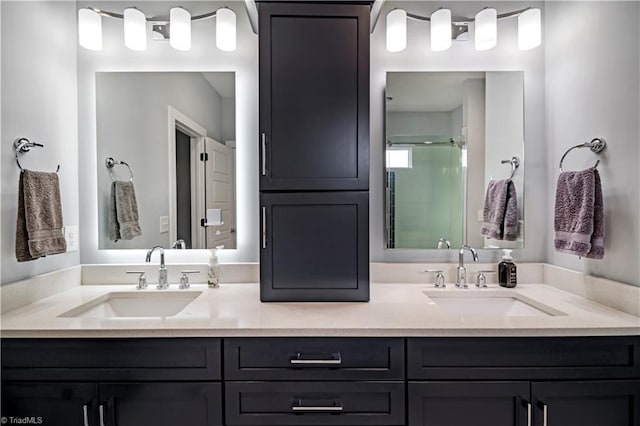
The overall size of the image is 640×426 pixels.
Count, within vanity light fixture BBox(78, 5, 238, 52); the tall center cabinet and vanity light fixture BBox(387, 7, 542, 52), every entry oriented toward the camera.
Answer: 3

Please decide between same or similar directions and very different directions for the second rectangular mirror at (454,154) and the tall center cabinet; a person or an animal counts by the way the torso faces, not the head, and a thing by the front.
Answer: same or similar directions

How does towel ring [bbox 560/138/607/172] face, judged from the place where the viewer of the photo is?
facing the viewer and to the left of the viewer

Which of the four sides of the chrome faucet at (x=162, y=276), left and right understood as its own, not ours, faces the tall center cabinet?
left

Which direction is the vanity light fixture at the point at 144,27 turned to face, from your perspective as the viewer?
facing the viewer

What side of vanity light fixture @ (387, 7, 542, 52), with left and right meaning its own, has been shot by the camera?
front

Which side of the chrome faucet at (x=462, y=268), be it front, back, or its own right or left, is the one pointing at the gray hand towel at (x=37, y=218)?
right

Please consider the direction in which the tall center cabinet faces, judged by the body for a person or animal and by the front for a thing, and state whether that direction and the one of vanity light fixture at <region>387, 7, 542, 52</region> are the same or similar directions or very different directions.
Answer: same or similar directions

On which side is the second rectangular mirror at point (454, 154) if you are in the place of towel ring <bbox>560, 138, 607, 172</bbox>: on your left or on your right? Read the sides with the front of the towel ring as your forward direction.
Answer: on your right

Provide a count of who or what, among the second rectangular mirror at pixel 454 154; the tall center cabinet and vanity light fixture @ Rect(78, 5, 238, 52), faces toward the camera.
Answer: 3

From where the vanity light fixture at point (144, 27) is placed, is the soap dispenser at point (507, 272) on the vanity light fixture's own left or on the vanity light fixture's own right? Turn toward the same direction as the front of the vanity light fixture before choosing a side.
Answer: on the vanity light fixture's own left

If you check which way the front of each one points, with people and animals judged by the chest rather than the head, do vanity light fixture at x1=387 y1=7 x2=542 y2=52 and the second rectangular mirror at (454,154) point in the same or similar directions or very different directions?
same or similar directions
